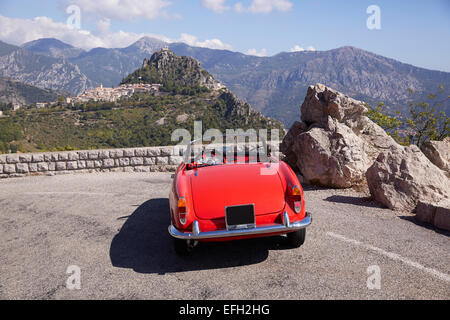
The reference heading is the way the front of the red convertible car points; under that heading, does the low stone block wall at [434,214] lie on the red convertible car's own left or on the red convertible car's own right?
on the red convertible car's own right

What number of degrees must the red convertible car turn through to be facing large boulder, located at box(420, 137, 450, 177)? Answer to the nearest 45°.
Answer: approximately 45° to its right

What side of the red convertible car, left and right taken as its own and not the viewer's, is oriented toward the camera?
back

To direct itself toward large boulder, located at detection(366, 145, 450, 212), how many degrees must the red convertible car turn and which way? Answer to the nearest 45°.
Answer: approximately 45° to its right

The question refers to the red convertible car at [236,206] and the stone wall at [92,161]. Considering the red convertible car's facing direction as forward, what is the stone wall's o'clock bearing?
The stone wall is roughly at 11 o'clock from the red convertible car.

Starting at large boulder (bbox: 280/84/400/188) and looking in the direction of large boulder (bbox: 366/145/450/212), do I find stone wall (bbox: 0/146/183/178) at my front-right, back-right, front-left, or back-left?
back-right
